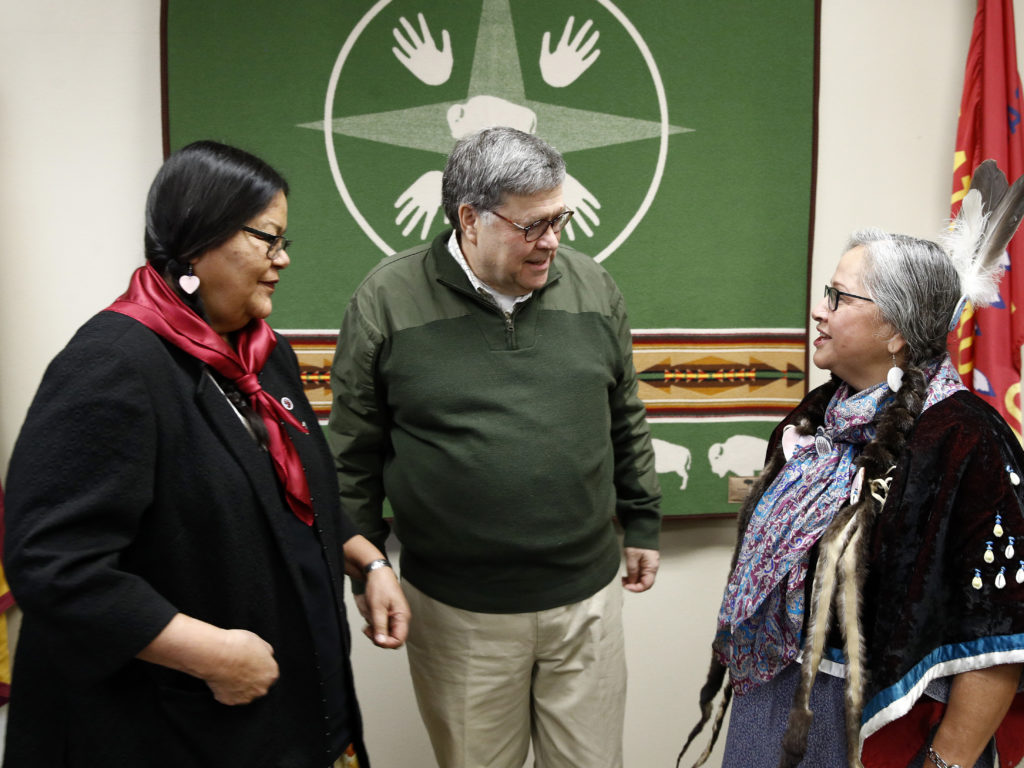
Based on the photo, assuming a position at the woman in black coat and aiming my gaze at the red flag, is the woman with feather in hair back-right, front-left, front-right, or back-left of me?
front-right

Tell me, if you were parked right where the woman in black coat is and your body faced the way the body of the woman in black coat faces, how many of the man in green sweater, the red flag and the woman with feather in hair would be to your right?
0

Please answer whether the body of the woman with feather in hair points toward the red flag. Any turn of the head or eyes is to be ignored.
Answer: no

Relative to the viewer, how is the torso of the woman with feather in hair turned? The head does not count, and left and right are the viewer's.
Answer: facing the viewer and to the left of the viewer

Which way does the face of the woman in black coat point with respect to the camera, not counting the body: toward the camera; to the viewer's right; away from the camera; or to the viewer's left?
to the viewer's right

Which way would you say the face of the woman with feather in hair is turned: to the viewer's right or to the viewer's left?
to the viewer's left

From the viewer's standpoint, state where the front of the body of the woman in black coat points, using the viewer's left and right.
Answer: facing the viewer and to the right of the viewer

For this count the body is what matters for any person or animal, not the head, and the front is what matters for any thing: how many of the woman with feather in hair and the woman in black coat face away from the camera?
0

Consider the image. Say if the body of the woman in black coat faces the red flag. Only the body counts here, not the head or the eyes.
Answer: no

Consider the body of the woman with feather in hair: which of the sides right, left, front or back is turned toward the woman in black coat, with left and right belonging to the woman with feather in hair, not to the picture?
front
